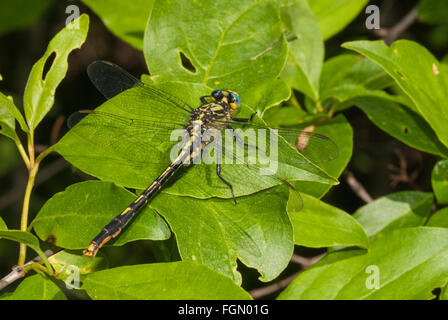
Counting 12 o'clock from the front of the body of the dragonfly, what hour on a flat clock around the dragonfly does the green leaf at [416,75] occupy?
The green leaf is roughly at 2 o'clock from the dragonfly.

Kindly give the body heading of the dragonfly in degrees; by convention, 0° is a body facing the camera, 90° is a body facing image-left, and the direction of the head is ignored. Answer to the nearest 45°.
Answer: approximately 225°

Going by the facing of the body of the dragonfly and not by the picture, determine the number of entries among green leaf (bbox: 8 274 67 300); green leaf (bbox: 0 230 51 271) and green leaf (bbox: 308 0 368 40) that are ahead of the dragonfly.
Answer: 1

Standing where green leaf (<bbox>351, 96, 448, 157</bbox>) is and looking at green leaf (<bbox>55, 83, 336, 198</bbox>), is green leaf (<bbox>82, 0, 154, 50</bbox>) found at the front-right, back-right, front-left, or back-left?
front-right

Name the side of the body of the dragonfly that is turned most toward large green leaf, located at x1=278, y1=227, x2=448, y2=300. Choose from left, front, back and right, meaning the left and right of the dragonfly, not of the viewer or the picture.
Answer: right

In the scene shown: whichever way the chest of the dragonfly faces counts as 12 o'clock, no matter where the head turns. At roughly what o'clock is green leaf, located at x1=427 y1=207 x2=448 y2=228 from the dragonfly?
The green leaf is roughly at 2 o'clock from the dragonfly.

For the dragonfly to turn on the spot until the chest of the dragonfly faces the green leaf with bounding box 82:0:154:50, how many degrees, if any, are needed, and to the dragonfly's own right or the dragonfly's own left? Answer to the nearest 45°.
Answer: approximately 45° to the dragonfly's own left

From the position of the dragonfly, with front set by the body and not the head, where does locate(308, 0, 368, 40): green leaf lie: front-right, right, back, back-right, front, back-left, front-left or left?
front
